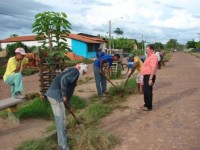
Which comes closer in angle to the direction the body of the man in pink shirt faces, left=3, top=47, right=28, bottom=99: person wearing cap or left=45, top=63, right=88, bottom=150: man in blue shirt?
the person wearing cap

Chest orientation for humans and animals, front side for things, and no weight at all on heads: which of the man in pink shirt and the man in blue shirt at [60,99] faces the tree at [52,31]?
the man in pink shirt

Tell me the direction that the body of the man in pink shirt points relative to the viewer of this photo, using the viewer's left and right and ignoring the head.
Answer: facing to the left of the viewer

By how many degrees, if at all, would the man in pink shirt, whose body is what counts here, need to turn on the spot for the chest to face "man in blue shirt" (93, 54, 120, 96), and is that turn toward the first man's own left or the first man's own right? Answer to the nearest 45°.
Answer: approximately 45° to the first man's own right

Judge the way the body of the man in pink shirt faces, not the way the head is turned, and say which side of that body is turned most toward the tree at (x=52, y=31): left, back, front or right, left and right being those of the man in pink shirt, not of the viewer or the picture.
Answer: front

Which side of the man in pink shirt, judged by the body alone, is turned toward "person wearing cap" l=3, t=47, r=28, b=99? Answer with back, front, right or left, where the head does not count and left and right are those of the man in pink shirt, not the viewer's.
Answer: front
